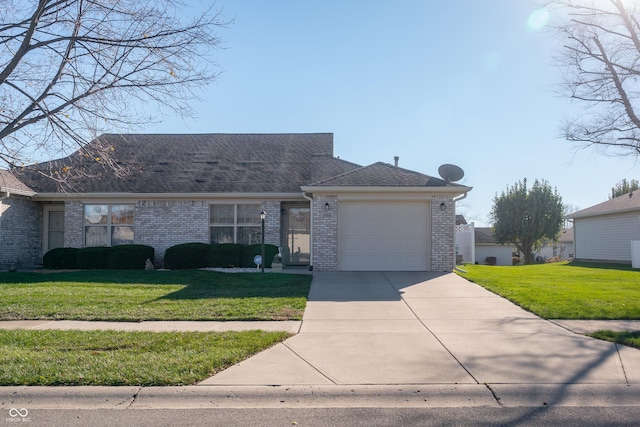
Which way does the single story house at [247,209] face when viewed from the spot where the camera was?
facing the viewer

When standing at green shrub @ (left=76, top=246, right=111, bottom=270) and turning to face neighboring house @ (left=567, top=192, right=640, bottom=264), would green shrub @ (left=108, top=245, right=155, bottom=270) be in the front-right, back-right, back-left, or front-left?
front-right

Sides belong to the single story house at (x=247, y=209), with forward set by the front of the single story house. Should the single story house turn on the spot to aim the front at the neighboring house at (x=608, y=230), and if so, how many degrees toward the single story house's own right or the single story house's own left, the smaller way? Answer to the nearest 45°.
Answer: approximately 90° to the single story house's own left

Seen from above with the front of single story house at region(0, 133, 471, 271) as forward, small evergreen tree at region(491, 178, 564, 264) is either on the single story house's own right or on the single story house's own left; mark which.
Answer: on the single story house's own left
